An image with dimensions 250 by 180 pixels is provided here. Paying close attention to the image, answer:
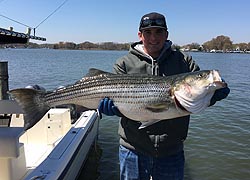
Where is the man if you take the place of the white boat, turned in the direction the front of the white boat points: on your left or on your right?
on your left

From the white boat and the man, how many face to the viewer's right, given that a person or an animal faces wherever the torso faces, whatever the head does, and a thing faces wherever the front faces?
0

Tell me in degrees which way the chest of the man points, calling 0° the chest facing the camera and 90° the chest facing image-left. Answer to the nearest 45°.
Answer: approximately 0°

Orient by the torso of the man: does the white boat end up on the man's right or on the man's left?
on the man's right
